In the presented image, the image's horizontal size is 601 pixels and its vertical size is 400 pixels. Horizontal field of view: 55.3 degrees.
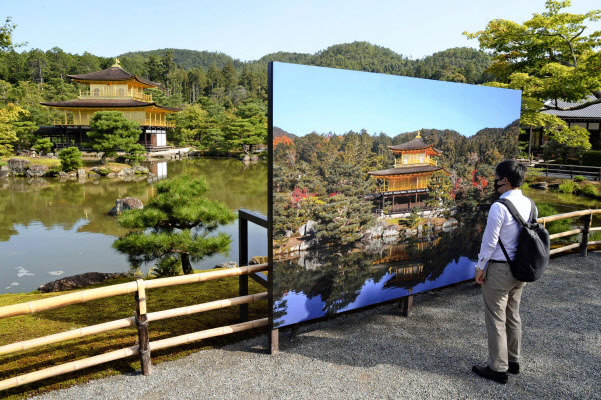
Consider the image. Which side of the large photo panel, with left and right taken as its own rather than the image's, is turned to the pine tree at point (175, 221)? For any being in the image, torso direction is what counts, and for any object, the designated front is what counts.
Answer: back

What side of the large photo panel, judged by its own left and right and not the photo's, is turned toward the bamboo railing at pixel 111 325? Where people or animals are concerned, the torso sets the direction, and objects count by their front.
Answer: right

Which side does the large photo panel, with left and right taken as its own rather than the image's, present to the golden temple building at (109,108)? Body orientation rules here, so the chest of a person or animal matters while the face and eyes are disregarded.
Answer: back

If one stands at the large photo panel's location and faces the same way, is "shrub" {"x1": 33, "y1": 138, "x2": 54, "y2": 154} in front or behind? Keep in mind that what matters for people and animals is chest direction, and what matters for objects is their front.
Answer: behind

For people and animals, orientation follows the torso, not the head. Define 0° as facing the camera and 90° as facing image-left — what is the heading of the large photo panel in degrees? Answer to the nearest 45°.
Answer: approximately 315°

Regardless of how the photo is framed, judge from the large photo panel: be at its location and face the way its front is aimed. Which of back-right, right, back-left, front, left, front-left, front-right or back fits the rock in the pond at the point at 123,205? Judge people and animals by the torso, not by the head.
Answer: back

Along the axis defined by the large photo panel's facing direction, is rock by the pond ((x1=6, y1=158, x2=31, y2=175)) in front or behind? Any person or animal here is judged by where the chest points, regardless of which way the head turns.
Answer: behind

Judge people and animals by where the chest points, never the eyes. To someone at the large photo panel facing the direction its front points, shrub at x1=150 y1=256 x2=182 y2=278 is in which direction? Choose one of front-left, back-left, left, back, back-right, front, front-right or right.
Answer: back

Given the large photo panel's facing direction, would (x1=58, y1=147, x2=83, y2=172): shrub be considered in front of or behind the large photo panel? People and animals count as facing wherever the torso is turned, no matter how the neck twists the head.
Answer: behind

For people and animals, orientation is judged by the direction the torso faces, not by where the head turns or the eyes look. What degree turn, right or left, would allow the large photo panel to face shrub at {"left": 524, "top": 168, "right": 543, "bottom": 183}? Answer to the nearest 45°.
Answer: approximately 135° to its left
